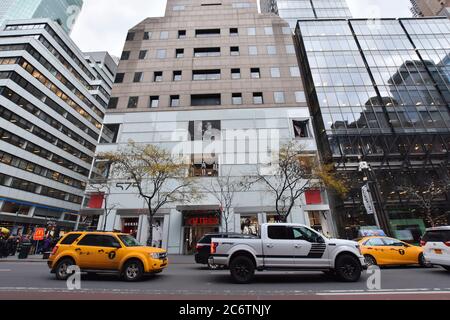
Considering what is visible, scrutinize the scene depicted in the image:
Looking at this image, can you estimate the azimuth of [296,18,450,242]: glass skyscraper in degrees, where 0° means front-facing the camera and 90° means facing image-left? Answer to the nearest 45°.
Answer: approximately 0°

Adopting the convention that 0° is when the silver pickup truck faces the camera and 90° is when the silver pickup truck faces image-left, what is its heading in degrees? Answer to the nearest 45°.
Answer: approximately 270°

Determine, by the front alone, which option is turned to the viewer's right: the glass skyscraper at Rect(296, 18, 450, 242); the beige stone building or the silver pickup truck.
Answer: the silver pickup truck

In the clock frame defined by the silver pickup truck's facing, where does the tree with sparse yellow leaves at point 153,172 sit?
The tree with sparse yellow leaves is roughly at 7 o'clock from the silver pickup truck.

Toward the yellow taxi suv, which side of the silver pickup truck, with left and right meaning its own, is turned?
back

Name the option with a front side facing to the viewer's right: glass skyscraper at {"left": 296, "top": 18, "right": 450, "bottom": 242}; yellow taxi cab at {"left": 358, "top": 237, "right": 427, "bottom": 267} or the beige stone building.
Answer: the yellow taxi cab

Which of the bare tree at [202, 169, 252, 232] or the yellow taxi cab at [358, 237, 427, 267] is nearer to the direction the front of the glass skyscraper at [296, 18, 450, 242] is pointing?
the yellow taxi cab

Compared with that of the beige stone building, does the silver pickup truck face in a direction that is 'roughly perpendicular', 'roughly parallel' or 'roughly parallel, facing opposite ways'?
roughly perpendicular

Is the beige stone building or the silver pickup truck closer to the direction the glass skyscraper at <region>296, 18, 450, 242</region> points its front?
the silver pickup truck

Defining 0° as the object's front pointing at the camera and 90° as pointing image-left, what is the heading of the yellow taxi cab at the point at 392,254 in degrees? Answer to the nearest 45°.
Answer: approximately 270°

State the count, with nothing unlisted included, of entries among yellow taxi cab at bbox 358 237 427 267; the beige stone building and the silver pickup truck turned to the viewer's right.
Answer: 2

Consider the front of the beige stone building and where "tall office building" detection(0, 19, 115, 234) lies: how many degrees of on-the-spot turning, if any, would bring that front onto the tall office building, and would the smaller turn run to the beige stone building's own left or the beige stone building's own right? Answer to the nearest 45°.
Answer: approximately 135° to the beige stone building's own right

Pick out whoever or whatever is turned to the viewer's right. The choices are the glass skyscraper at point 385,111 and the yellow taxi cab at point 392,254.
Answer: the yellow taxi cab

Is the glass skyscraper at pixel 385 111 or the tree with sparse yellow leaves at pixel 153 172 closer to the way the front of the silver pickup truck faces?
the glass skyscraper
